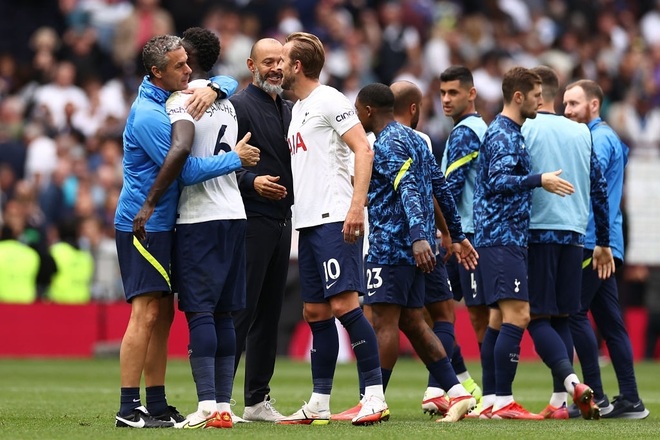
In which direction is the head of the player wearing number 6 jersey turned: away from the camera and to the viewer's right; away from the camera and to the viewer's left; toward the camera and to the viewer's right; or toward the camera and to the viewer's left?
away from the camera and to the viewer's left

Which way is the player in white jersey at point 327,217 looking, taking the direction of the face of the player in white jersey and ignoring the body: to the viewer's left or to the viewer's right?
to the viewer's left

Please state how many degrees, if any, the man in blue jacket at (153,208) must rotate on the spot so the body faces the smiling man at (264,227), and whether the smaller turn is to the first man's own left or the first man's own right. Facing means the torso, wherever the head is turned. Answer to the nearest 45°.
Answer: approximately 45° to the first man's own left

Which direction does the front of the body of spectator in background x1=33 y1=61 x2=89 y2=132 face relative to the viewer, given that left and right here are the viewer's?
facing the viewer

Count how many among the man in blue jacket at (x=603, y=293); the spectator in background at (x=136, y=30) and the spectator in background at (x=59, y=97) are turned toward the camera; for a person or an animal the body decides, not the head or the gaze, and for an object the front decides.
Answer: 2

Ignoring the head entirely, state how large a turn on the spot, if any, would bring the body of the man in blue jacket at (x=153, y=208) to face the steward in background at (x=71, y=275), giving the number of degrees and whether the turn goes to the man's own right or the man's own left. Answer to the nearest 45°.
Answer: approximately 90° to the man's own left

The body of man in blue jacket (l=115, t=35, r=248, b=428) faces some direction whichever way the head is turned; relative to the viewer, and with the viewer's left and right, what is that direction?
facing to the right of the viewer

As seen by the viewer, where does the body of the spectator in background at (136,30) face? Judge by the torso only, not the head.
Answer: toward the camera

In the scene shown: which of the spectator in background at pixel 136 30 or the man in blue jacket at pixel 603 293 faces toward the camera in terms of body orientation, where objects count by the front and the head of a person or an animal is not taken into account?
the spectator in background

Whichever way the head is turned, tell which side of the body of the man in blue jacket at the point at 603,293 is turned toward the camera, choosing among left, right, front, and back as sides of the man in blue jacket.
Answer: left

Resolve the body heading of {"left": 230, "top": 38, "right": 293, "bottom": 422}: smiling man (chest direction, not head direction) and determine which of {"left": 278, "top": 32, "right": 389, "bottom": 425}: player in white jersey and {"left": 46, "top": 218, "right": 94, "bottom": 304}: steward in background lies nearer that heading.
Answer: the player in white jersey

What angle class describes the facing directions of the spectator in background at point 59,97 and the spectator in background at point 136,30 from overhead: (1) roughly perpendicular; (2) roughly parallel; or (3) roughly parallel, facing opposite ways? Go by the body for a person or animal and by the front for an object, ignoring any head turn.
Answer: roughly parallel
